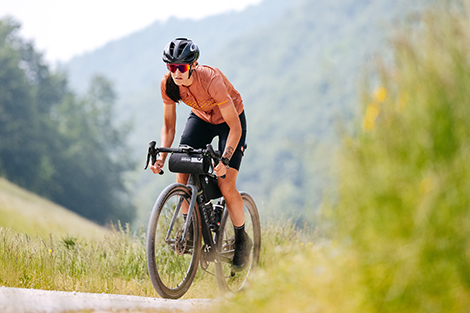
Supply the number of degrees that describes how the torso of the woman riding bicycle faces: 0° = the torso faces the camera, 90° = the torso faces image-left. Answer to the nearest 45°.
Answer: approximately 45°

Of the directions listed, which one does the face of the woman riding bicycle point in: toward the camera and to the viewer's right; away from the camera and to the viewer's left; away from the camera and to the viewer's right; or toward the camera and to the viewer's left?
toward the camera and to the viewer's left
